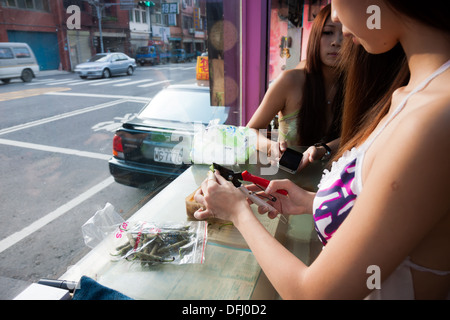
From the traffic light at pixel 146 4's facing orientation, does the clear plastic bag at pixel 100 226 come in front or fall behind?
in front

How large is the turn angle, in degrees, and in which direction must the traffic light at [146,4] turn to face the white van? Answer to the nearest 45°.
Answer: approximately 45° to its right

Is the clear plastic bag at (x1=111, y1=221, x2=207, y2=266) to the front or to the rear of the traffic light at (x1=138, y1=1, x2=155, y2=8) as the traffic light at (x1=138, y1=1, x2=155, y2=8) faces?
to the front

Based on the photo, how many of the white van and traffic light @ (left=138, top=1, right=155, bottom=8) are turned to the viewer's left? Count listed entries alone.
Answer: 1

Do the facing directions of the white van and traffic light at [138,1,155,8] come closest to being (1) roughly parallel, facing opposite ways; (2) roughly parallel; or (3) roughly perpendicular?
roughly perpendicular

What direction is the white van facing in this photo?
to the viewer's left

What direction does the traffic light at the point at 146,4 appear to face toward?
toward the camera

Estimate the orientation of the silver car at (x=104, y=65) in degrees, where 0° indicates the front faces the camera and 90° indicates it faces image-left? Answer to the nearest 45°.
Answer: approximately 45°

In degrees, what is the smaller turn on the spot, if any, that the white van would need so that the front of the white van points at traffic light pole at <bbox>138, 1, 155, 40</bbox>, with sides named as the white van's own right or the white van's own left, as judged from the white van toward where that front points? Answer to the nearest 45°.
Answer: approximately 135° to the white van's own right
